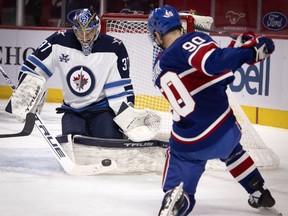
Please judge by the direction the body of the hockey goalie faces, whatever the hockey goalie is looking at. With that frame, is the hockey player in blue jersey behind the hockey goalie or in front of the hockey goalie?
in front

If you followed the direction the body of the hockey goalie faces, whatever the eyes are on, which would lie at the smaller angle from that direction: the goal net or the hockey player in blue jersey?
the hockey player in blue jersey

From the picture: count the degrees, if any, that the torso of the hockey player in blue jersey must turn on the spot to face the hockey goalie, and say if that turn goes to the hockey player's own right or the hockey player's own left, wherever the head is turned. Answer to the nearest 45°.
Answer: approximately 45° to the hockey player's own left

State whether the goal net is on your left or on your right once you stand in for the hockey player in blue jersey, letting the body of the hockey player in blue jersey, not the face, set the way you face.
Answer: on your left

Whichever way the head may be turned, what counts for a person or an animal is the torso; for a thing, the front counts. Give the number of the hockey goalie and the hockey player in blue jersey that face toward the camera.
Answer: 1

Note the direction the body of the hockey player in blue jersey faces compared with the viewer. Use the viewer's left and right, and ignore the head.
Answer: facing away from the viewer and to the right of the viewer

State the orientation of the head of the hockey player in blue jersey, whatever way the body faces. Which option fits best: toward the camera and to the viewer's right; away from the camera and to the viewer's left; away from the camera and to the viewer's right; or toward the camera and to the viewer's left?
away from the camera and to the viewer's left
